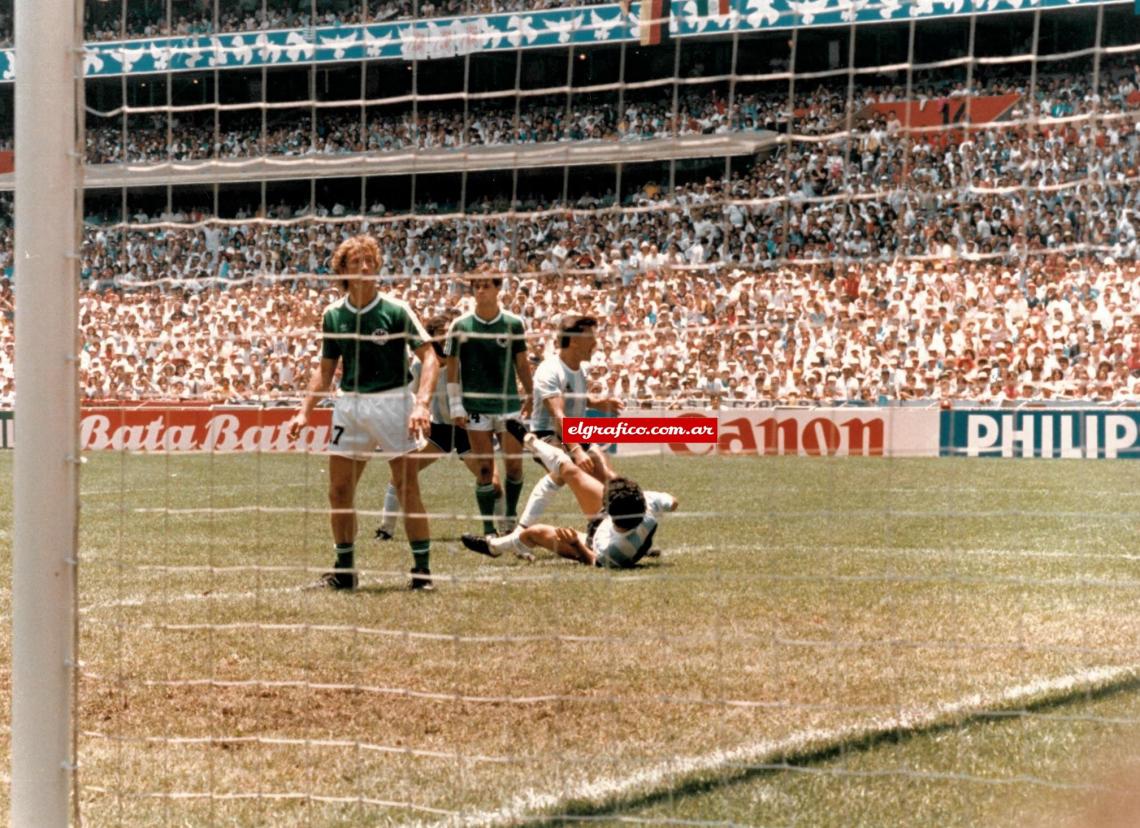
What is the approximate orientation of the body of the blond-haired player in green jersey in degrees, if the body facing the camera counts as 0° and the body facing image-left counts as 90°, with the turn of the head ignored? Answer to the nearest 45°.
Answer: approximately 0°

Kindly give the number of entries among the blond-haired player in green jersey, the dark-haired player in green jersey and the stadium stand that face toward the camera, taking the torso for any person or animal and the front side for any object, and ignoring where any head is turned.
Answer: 3

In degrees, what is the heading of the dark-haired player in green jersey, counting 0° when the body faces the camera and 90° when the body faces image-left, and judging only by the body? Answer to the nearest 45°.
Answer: approximately 0°

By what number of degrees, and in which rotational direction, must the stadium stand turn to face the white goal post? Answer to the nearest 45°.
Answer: approximately 45° to its right

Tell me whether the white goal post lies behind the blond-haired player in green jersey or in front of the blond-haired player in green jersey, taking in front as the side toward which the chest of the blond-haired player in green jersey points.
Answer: in front

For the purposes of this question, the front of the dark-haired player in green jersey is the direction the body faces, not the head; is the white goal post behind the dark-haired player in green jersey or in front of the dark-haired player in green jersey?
in front
